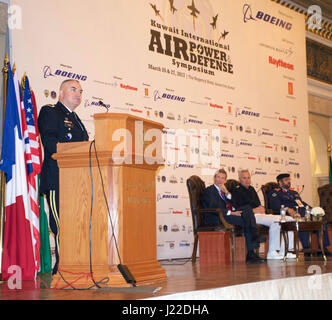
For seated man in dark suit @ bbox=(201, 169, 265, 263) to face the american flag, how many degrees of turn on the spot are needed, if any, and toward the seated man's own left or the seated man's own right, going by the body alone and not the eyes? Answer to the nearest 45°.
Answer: approximately 90° to the seated man's own right

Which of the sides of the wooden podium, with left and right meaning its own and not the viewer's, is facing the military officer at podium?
back

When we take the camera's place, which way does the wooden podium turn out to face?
facing the viewer and to the right of the viewer

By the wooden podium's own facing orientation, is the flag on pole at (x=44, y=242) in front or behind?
behind

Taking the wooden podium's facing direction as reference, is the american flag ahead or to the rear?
to the rear

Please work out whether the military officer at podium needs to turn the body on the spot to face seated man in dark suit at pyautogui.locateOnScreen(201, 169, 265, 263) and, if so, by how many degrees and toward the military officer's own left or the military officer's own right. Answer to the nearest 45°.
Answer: approximately 90° to the military officer's own left
